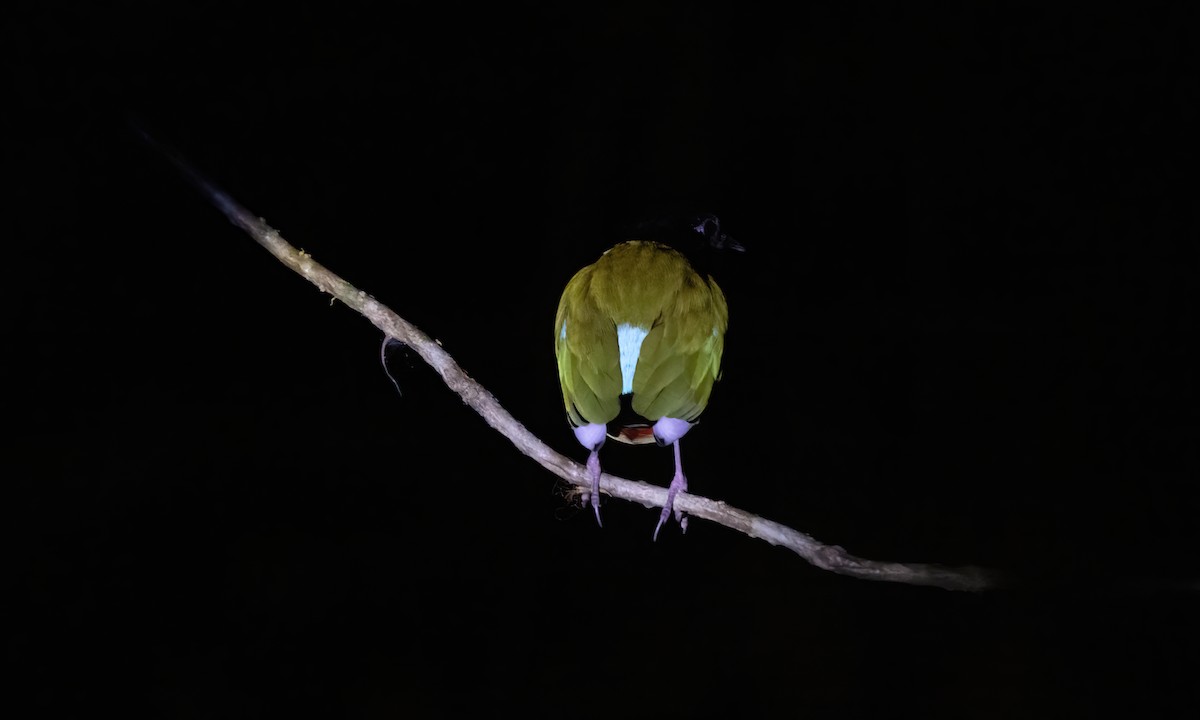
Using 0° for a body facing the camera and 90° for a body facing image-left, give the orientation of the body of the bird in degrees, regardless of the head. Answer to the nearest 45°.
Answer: approximately 180°
